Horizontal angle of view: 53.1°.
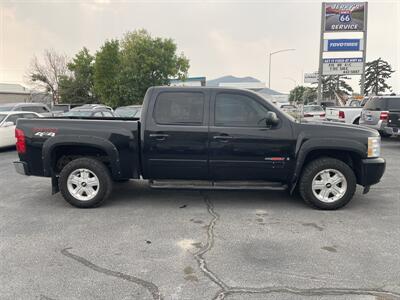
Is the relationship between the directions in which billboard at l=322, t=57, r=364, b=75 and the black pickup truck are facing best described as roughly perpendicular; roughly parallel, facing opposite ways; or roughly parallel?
roughly perpendicular

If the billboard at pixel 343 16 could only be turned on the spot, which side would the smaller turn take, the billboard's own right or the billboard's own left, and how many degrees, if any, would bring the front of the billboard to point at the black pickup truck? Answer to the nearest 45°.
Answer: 0° — it already faces it

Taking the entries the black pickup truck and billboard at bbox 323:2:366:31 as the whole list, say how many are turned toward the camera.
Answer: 1

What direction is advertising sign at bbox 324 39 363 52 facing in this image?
toward the camera

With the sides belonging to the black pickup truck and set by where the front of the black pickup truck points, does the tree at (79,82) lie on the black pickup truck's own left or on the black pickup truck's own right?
on the black pickup truck's own left

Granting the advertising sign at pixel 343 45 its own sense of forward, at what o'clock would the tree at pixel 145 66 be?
The tree is roughly at 3 o'clock from the advertising sign.

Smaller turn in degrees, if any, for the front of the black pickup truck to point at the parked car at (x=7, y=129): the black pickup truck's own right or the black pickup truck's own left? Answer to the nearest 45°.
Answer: approximately 135° to the black pickup truck's own left

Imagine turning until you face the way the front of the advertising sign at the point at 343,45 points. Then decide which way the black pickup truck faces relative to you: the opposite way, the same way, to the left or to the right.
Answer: to the left

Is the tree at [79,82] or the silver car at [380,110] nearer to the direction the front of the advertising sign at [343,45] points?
the silver car

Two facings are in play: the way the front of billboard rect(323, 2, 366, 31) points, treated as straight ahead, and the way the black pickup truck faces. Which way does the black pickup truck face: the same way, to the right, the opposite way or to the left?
to the left

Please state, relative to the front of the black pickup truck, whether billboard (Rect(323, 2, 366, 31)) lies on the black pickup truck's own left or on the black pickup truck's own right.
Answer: on the black pickup truck's own left

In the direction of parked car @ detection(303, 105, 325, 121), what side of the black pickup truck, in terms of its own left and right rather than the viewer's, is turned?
left

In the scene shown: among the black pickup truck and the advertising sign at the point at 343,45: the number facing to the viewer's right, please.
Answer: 1

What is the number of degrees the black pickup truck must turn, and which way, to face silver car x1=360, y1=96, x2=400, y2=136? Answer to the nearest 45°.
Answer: approximately 45° to its left

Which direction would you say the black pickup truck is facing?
to the viewer's right

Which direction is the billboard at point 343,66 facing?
toward the camera
